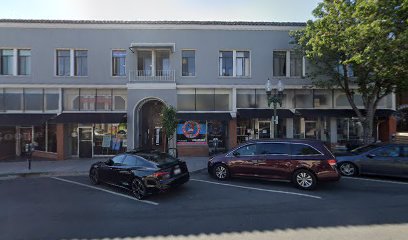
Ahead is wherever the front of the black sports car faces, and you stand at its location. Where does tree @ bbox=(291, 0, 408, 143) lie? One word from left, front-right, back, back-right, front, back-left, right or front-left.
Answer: back-right

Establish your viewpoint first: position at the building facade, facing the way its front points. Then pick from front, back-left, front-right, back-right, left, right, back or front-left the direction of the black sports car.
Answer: front

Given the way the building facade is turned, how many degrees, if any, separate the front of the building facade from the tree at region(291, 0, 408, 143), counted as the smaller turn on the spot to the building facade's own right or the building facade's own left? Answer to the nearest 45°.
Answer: approximately 45° to the building facade's own left

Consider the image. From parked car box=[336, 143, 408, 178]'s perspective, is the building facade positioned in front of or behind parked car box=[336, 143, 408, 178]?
in front

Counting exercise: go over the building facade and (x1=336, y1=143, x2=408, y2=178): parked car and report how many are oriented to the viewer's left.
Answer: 1

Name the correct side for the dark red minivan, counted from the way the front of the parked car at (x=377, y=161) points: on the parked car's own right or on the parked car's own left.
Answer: on the parked car's own left

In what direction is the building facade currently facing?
toward the camera

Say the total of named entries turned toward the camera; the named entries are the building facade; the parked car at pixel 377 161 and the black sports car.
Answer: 1

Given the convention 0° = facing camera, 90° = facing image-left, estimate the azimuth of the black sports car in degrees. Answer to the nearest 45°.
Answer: approximately 135°

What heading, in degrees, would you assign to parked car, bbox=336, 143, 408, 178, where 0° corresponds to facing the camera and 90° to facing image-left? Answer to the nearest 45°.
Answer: approximately 90°
